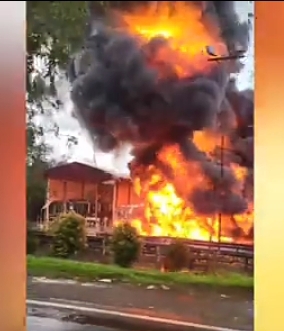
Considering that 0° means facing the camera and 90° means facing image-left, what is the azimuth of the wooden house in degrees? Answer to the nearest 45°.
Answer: approximately 0°
